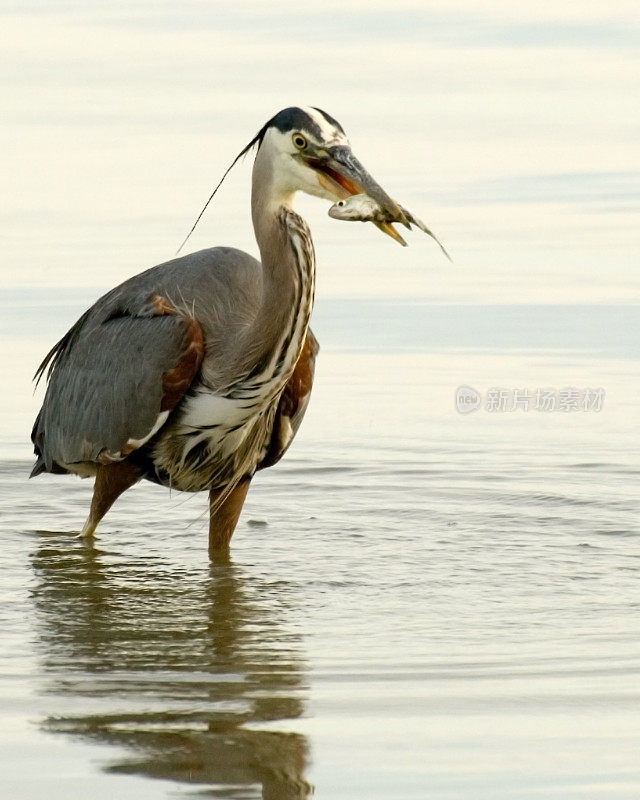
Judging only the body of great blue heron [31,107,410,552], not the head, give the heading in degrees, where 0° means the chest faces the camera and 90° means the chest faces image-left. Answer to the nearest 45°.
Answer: approximately 315°
